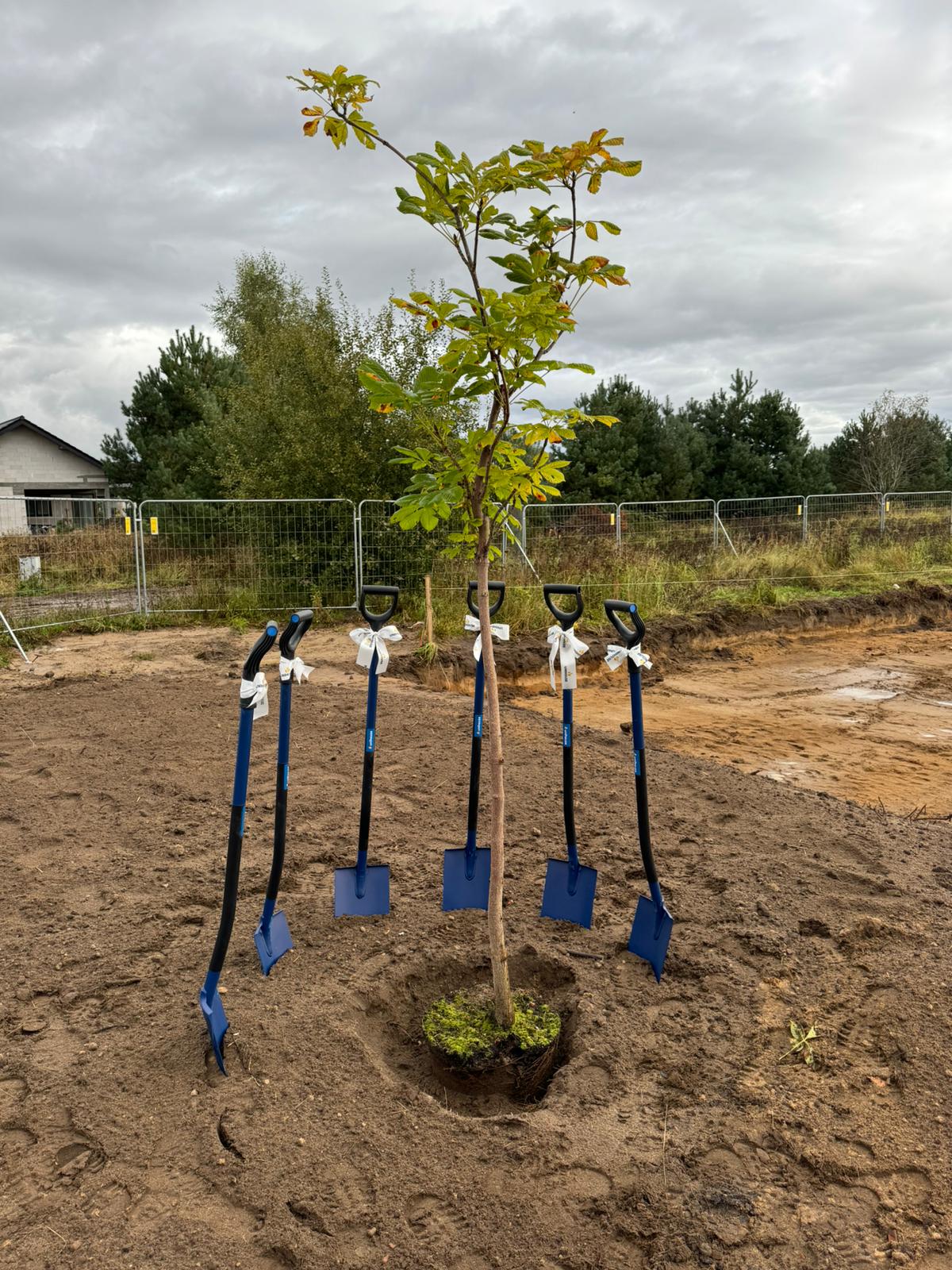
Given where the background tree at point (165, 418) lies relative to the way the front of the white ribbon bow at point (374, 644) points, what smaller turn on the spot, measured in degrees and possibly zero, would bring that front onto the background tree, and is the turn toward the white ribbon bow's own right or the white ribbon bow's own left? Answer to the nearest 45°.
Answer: approximately 180°

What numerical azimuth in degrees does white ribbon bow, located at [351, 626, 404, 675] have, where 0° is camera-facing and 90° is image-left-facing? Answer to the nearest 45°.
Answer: approximately 0°

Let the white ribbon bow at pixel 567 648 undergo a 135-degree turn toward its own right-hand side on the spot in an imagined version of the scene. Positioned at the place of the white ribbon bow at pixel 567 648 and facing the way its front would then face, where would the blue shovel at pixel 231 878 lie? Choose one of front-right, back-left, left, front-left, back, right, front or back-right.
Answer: left

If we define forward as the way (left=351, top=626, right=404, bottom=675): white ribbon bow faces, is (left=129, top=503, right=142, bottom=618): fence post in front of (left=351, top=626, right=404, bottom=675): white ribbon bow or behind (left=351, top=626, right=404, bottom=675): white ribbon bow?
behind

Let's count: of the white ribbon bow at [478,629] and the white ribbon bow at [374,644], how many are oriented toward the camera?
2

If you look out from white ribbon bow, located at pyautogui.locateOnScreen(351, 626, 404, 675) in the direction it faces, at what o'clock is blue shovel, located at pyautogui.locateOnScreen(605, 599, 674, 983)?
The blue shovel is roughly at 10 o'clock from the white ribbon bow.

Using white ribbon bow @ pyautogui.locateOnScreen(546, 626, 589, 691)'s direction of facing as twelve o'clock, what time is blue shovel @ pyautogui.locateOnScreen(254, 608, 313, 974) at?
The blue shovel is roughly at 2 o'clock from the white ribbon bow.
